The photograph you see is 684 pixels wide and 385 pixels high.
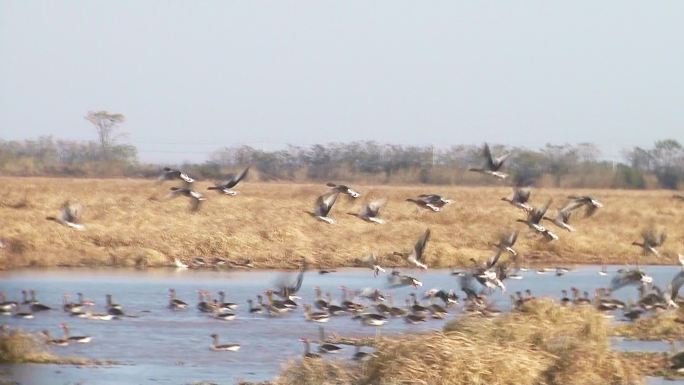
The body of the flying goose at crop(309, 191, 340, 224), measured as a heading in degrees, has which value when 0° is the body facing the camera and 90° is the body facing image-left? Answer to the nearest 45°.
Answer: approximately 90°

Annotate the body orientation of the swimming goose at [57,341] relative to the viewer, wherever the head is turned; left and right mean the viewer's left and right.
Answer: facing to the left of the viewer

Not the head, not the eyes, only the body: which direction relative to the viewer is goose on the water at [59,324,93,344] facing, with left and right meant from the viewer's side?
facing to the left of the viewer

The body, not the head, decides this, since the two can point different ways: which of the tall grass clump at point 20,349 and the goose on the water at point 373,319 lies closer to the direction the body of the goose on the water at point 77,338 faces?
the tall grass clump

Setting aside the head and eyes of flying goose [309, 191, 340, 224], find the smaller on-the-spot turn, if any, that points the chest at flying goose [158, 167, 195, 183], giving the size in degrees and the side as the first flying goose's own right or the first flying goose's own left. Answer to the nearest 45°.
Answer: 0° — it already faces it

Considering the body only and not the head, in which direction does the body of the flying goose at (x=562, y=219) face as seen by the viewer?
to the viewer's left
